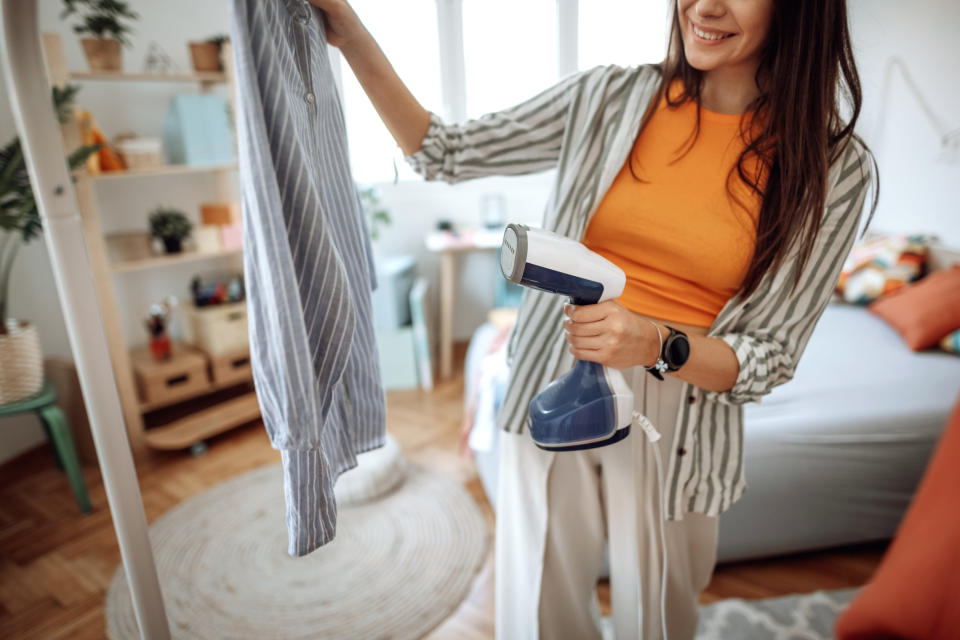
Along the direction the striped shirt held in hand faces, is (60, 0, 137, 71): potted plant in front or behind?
behind

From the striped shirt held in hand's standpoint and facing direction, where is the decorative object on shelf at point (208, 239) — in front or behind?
behind

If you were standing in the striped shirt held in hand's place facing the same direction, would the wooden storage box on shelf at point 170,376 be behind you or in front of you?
behind

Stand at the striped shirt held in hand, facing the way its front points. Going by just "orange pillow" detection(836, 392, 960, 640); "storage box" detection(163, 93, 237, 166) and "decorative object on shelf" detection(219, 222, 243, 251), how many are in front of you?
1

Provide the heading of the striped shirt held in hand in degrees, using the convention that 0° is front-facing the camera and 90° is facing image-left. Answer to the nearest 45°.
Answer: approximately 315°
